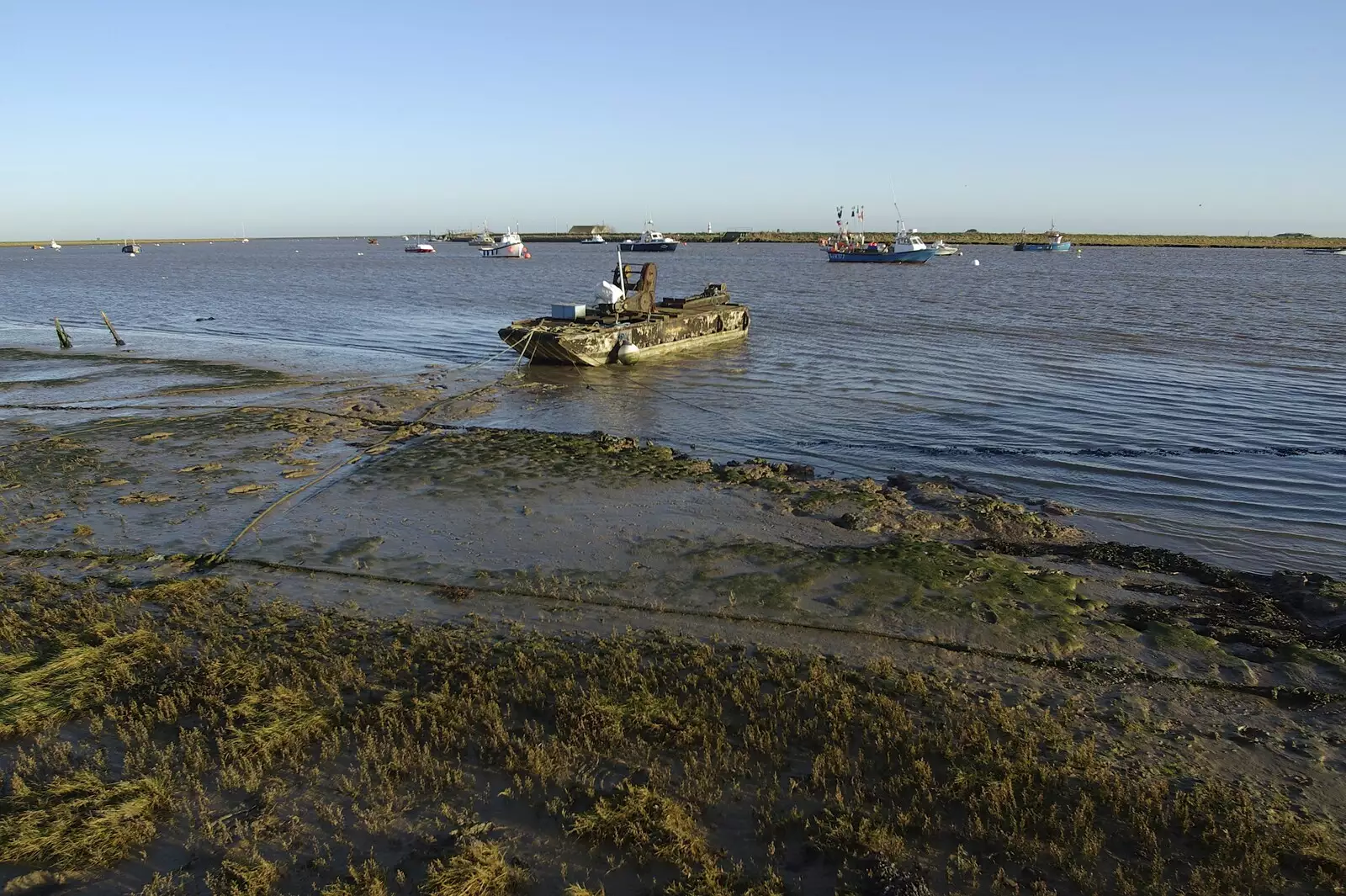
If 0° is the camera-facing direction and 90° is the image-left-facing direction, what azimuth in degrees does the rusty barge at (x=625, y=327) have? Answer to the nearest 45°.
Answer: approximately 45°
